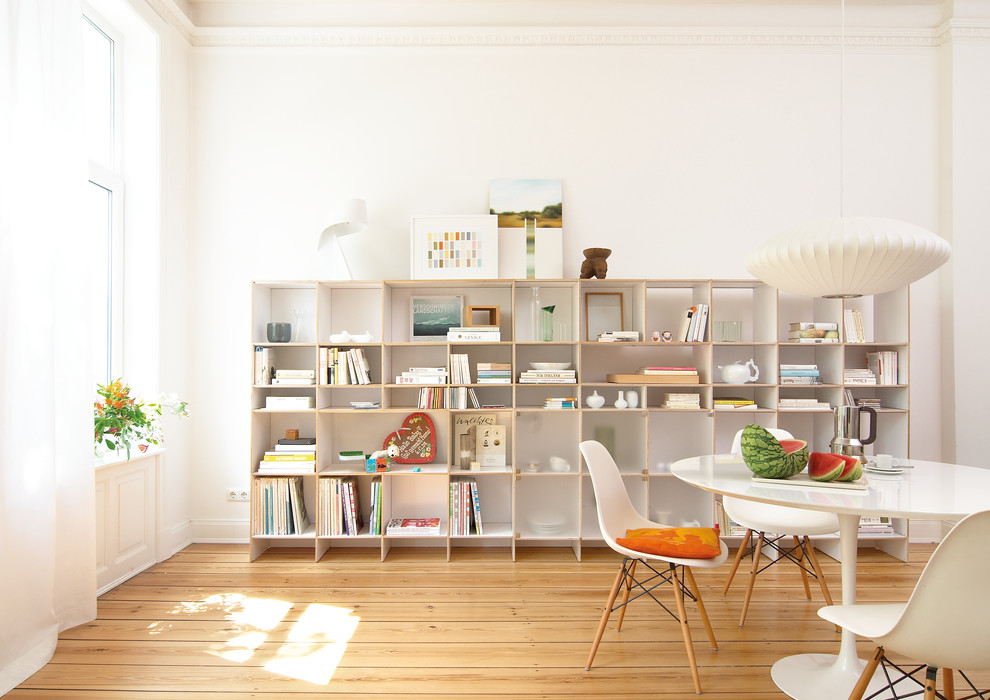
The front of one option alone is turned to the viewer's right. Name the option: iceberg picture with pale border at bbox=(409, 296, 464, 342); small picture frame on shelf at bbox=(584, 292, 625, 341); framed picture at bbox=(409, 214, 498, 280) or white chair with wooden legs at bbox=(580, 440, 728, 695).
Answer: the white chair with wooden legs

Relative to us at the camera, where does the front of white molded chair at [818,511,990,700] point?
facing away from the viewer and to the left of the viewer

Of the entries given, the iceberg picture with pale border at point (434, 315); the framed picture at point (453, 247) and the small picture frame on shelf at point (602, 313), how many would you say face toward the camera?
3

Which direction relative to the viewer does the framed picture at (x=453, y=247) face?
toward the camera

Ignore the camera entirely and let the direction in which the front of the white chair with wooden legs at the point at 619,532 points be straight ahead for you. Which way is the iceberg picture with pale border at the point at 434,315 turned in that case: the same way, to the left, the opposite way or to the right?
to the right

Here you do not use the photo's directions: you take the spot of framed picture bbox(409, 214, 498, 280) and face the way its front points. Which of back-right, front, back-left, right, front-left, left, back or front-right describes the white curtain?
front-right

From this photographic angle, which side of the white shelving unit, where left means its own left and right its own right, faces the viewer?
front

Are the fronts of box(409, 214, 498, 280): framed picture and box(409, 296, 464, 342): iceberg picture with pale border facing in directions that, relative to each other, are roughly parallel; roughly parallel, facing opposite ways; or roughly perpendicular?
roughly parallel

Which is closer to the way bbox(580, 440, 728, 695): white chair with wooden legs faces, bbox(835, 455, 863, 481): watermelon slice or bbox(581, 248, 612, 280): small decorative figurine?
the watermelon slice

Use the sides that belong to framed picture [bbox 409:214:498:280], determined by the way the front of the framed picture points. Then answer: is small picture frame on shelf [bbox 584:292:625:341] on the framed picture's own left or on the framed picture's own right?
on the framed picture's own left

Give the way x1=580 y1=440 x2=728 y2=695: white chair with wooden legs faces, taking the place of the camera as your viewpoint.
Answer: facing to the right of the viewer

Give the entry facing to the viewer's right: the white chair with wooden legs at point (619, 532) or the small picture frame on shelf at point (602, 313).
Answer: the white chair with wooden legs

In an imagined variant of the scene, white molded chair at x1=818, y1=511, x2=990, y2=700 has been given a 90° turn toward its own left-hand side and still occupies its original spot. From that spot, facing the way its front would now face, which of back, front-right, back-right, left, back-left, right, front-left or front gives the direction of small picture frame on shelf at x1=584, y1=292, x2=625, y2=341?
right

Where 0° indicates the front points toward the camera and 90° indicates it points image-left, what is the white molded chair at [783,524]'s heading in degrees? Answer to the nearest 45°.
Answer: approximately 315°

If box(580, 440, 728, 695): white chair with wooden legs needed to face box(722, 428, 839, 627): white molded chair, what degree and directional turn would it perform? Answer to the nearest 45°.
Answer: approximately 45° to its left
